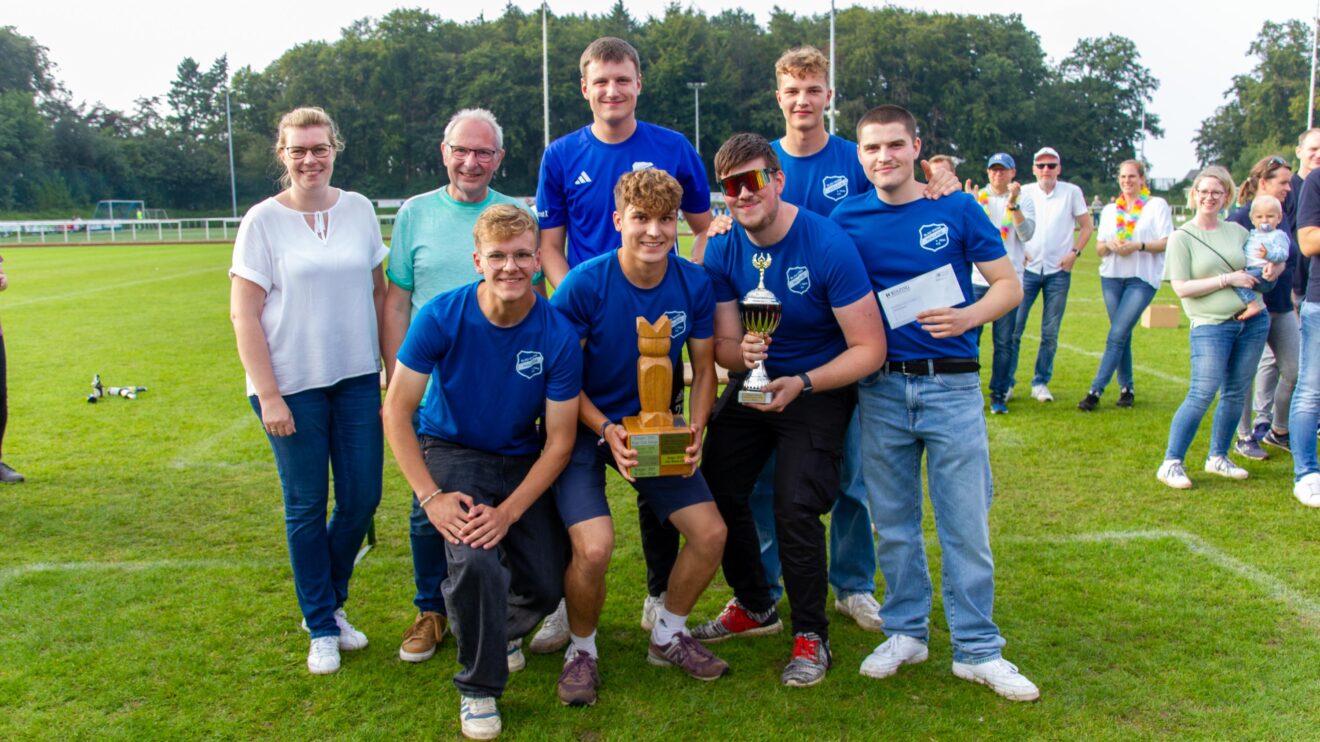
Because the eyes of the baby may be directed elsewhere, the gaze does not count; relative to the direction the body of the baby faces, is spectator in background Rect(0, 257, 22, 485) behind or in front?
in front

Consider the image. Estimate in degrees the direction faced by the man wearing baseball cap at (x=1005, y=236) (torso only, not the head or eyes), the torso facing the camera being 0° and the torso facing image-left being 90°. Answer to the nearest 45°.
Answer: approximately 0°

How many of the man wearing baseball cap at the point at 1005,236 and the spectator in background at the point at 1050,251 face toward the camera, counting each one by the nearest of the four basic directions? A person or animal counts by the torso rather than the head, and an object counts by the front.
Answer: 2

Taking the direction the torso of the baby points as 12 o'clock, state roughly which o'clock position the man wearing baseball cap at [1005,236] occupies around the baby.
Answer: The man wearing baseball cap is roughly at 3 o'clock from the baby.

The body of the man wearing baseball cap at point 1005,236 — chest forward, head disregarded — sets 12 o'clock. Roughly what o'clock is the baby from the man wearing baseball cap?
The baby is roughly at 11 o'clock from the man wearing baseball cap.

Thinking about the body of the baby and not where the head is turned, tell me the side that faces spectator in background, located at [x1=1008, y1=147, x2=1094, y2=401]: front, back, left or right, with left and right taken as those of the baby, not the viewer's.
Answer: right
